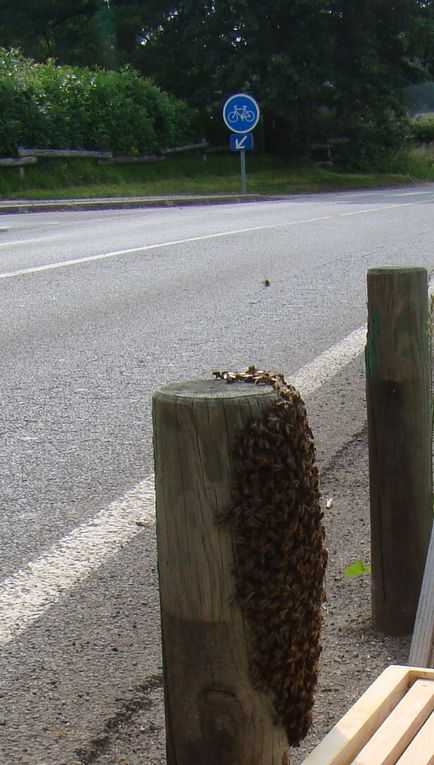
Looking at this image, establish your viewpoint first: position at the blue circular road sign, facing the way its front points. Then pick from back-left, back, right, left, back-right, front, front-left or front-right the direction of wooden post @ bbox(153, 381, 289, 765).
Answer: front

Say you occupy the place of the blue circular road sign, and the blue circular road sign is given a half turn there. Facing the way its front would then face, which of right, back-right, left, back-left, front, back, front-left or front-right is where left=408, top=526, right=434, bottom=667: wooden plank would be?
back

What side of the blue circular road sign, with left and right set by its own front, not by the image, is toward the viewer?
front

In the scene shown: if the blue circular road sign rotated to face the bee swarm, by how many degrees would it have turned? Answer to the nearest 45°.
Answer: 0° — it already faces it

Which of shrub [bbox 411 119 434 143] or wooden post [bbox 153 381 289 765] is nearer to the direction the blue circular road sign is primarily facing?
the wooden post

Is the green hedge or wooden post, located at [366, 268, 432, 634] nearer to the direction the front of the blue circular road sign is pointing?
the wooden post

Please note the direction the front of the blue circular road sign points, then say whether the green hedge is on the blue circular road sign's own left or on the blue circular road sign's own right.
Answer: on the blue circular road sign's own right

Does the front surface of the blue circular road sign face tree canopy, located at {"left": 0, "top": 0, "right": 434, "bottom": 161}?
no

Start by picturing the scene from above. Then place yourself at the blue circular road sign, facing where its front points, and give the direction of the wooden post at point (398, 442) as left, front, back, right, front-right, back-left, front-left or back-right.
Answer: front

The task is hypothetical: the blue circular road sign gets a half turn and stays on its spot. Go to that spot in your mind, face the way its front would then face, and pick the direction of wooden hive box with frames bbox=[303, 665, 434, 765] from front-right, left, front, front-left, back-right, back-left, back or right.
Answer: back

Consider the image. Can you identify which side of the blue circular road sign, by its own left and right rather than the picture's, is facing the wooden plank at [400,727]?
front

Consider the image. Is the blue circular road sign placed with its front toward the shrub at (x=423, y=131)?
no
